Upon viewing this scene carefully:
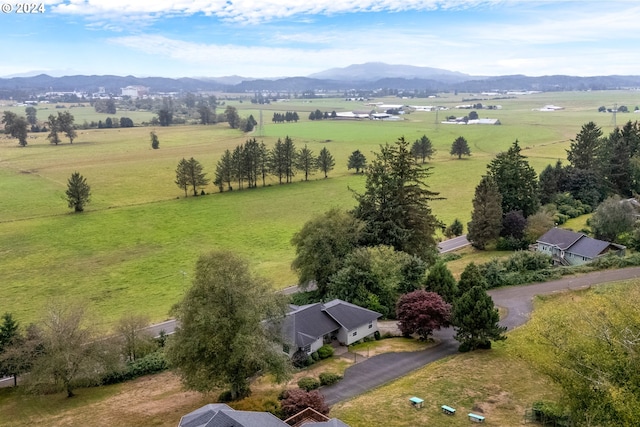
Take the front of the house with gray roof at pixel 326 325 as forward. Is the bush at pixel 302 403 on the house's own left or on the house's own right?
on the house's own right

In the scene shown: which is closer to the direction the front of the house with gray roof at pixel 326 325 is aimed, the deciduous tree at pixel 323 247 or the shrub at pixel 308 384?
the shrub

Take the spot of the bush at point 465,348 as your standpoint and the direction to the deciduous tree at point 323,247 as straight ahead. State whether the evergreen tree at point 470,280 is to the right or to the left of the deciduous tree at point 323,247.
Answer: right

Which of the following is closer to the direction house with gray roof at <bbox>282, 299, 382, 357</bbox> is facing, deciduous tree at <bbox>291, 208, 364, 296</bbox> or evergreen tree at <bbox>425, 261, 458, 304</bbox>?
the evergreen tree

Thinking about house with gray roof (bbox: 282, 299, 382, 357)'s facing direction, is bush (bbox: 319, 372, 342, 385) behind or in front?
in front

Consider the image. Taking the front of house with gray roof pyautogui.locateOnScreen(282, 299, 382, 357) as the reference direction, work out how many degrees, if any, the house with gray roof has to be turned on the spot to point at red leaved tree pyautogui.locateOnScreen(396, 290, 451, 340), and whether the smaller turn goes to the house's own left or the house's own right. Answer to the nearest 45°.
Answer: approximately 45° to the house's own left

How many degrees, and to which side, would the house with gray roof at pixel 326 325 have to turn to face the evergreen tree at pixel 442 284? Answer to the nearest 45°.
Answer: approximately 90° to its left

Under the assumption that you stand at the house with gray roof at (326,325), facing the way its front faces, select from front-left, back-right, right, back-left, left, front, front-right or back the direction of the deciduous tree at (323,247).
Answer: back-left

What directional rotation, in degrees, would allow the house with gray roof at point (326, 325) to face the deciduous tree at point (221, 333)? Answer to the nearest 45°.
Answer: approximately 90° to its right

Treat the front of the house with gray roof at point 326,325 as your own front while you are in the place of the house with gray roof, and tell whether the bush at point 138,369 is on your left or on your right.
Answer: on your right

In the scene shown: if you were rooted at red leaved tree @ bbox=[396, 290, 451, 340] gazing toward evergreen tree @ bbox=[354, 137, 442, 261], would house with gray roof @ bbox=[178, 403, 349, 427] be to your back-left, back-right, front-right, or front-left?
back-left

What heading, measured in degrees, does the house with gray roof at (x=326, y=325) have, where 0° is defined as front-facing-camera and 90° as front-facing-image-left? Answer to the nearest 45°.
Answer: approximately 315°
